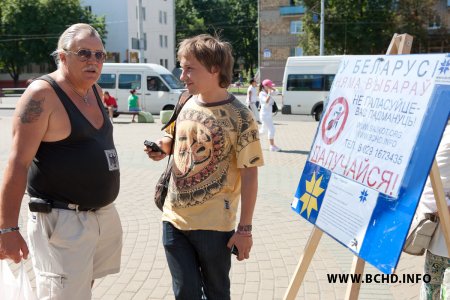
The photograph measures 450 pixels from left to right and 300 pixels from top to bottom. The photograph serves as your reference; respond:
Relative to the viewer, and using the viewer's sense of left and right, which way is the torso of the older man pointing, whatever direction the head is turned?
facing the viewer and to the right of the viewer

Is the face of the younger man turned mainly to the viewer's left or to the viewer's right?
to the viewer's left

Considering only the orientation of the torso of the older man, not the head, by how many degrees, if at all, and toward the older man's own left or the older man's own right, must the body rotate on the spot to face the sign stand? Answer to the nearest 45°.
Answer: approximately 45° to the older man's own left

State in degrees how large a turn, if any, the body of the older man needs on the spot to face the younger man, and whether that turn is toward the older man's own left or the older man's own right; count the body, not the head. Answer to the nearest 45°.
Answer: approximately 45° to the older man's own left

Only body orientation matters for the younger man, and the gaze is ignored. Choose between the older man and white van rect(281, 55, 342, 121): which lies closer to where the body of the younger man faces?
the older man

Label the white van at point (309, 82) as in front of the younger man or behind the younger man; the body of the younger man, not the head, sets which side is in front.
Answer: behind

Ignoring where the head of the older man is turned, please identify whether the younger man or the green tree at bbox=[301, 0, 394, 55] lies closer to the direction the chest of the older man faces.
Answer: the younger man

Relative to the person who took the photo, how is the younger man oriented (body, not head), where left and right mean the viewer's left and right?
facing the viewer and to the left of the viewer

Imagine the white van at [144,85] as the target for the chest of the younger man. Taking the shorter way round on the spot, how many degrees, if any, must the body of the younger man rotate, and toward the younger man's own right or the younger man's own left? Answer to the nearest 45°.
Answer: approximately 135° to the younger man's own right

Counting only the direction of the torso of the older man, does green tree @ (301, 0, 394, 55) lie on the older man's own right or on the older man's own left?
on the older man's own left

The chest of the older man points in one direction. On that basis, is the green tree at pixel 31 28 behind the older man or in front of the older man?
behind
